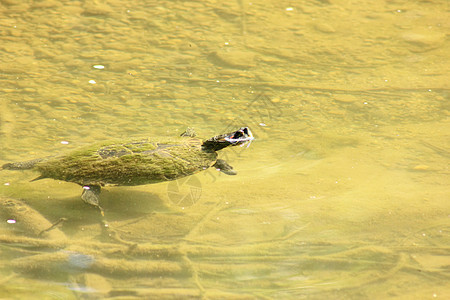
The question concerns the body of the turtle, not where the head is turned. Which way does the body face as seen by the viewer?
to the viewer's right
